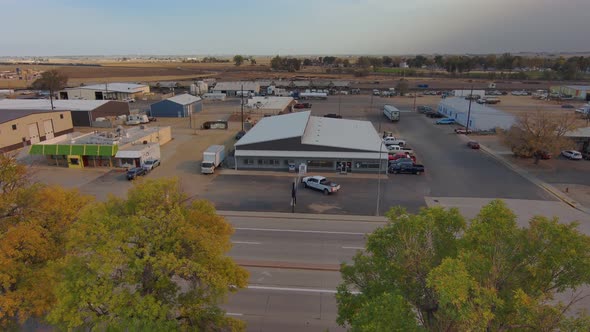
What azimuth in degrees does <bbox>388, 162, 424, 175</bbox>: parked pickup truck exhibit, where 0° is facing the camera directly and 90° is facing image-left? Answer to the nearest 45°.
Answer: approximately 90°

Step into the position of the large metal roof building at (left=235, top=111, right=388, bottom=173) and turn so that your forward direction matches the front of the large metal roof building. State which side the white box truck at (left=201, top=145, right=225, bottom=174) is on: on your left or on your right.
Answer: on your right

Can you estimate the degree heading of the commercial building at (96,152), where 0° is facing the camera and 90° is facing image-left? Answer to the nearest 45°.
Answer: approximately 0°

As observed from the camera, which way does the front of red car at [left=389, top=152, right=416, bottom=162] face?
facing to the left of the viewer

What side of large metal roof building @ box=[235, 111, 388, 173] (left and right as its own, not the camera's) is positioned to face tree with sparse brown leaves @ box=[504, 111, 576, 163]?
left

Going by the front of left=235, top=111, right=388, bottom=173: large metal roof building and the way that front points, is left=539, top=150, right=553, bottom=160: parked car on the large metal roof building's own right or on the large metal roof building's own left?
on the large metal roof building's own left

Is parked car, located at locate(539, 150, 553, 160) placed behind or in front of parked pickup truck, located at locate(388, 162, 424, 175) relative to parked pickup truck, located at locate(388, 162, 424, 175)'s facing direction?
behind

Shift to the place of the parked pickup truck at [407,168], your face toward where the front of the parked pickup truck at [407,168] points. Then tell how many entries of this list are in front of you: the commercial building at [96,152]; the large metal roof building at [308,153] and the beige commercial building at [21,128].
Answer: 3

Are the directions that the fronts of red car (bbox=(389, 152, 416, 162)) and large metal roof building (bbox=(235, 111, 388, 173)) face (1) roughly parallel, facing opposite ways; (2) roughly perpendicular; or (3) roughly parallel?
roughly perpendicular
